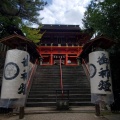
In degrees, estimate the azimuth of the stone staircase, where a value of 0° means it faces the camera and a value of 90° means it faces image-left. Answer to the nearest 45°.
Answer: approximately 0°

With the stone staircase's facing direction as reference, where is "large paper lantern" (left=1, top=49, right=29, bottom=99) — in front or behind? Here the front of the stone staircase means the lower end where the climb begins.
in front

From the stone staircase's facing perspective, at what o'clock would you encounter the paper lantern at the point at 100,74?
The paper lantern is roughly at 11 o'clock from the stone staircase.
